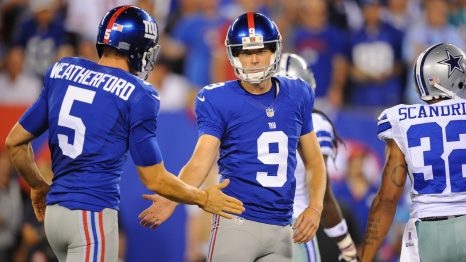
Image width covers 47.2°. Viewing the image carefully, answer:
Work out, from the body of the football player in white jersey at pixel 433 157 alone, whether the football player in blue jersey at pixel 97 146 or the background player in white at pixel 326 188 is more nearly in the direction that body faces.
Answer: the background player in white

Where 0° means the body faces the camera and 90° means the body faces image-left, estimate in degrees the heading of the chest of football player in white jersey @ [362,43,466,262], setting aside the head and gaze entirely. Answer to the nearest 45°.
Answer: approximately 180°

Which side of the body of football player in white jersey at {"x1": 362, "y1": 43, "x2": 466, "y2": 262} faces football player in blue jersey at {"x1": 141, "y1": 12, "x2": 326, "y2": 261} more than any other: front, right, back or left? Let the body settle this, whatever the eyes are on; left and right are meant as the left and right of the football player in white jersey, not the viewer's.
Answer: left

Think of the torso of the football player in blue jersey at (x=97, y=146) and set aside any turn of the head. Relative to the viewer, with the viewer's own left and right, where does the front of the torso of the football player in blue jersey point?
facing away from the viewer and to the right of the viewer

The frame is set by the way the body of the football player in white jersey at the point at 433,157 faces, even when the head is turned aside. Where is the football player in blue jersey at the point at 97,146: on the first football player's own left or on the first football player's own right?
on the first football player's own left
